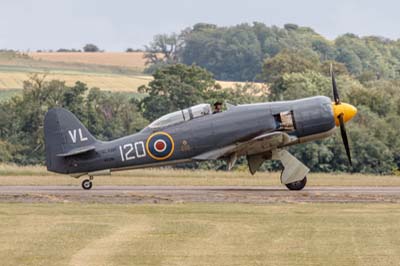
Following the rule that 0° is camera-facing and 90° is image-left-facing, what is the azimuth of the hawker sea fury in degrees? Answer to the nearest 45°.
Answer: approximately 270°
